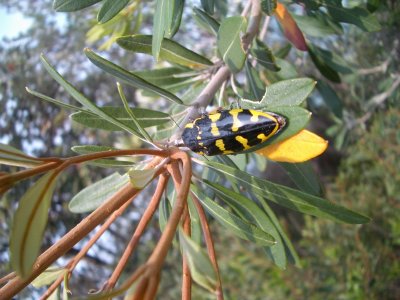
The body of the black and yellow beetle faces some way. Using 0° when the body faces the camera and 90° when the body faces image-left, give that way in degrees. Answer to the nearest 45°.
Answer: approximately 90°
